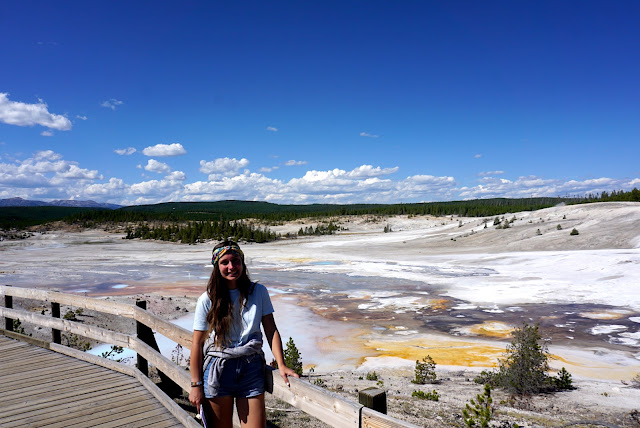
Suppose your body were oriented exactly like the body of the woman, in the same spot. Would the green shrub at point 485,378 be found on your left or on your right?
on your left

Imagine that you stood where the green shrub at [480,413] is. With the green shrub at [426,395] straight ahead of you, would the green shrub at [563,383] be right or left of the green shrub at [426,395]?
right

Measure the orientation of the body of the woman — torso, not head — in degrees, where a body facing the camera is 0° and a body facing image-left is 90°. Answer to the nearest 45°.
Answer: approximately 0°

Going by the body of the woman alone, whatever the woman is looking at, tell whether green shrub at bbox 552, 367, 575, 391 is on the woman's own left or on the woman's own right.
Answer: on the woman's own left

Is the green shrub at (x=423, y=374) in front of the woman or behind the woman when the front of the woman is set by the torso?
behind

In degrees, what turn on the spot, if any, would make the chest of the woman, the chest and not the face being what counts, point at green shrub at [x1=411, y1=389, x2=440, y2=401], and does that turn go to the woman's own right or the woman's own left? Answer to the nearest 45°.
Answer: approximately 135° to the woman's own left

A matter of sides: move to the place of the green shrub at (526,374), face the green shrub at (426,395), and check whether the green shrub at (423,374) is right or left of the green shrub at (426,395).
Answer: right

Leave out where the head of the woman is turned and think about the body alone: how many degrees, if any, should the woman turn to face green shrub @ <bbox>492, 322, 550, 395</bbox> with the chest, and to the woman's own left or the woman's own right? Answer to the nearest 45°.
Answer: approximately 135° to the woman's own left

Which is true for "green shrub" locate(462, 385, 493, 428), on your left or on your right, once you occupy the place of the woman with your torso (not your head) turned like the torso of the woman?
on your left
